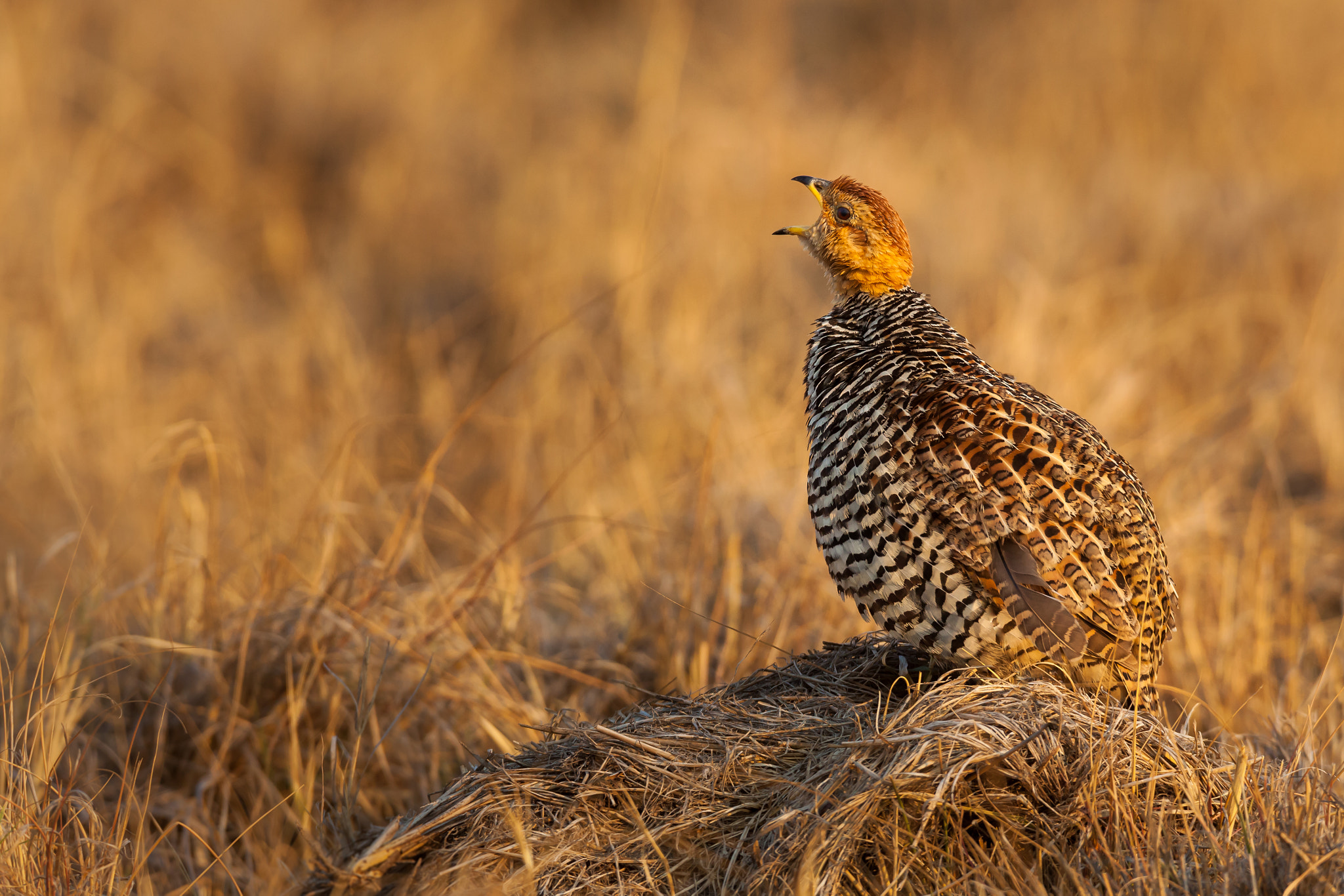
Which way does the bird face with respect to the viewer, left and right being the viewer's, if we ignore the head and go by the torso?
facing to the left of the viewer
